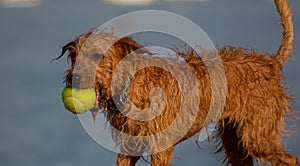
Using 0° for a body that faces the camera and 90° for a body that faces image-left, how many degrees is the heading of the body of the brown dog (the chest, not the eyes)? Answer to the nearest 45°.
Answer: approximately 90°
